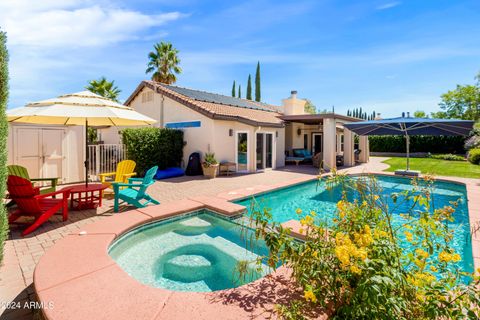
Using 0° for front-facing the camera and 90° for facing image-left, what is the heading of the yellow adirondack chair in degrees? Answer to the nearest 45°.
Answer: approximately 45°

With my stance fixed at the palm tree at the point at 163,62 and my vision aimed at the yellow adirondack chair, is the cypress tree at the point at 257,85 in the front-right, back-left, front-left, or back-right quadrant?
back-left

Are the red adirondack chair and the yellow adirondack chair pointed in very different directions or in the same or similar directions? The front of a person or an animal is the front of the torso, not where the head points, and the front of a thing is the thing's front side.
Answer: very different directions
